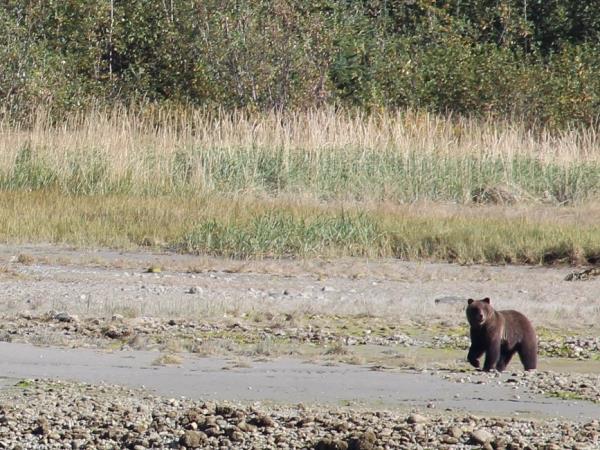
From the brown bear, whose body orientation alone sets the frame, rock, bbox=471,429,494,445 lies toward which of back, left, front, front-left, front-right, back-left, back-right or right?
front-left

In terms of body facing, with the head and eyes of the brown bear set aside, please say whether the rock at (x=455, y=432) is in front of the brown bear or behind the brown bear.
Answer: in front

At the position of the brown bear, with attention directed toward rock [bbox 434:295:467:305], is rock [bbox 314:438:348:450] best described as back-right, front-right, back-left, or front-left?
back-left

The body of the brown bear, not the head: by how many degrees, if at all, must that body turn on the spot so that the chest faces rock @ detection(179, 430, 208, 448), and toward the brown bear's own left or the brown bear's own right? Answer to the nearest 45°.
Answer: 0° — it already faces it

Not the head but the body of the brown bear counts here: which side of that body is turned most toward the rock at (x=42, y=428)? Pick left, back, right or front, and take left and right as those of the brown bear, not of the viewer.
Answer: front

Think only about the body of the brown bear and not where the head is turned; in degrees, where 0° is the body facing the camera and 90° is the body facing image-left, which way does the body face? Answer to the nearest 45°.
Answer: approximately 45°

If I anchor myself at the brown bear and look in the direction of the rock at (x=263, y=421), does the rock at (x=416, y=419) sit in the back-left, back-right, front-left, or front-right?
front-left

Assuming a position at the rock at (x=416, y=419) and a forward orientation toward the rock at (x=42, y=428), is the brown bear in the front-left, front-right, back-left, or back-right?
back-right

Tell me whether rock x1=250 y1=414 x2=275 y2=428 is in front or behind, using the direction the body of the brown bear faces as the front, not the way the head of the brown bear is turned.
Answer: in front

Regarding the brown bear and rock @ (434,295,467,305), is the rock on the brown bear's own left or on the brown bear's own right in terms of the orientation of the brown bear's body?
on the brown bear's own right

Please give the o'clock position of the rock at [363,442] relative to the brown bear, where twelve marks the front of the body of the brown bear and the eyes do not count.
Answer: The rock is roughly at 11 o'clock from the brown bear.

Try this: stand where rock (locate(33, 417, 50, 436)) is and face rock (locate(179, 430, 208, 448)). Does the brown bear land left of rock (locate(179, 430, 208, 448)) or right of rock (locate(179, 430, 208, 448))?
left

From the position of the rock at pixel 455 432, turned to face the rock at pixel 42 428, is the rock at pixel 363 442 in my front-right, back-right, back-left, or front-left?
front-left
